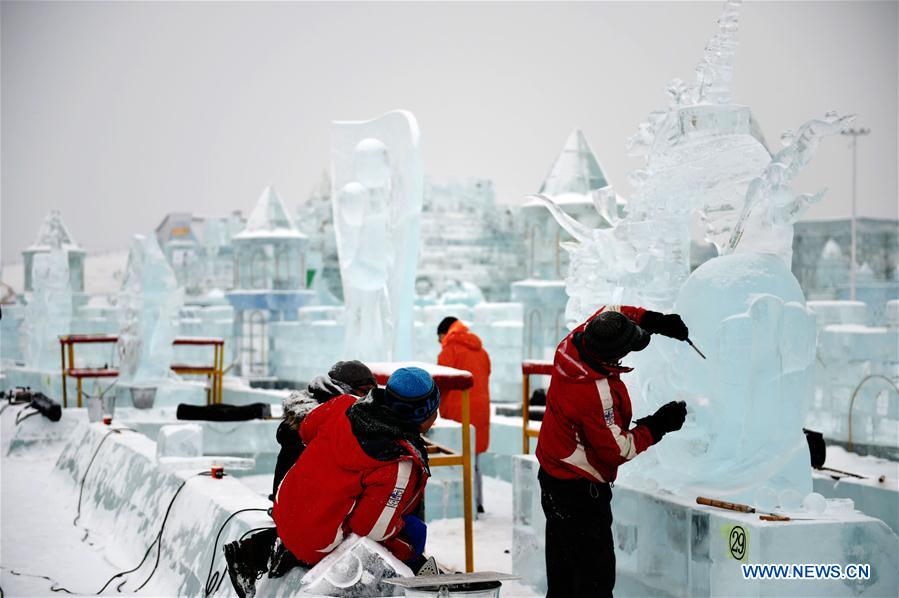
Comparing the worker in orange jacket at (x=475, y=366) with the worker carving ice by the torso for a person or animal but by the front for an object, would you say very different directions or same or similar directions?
very different directions

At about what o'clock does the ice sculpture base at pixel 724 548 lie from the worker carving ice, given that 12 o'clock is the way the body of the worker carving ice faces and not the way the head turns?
The ice sculpture base is roughly at 11 o'clock from the worker carving ice.

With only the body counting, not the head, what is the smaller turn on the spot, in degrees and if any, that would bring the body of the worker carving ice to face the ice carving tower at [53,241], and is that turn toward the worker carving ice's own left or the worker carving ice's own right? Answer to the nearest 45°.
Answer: approximately 135° to the worker carving ice's own left

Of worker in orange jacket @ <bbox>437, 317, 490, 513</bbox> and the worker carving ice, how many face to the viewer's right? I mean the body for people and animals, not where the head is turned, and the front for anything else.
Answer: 1

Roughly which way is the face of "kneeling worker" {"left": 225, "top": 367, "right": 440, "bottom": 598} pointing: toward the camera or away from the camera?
away from the camera

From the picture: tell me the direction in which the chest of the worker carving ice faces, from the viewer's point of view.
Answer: to the viewer's right

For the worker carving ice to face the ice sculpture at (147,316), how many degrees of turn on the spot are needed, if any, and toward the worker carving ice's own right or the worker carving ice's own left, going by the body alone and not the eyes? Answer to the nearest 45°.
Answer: approximately 135° to the worker carving ice's own left
